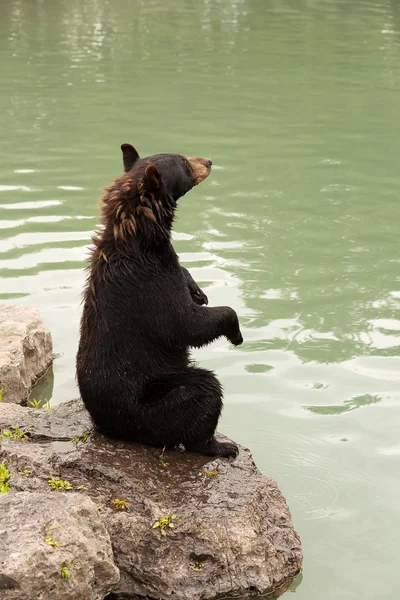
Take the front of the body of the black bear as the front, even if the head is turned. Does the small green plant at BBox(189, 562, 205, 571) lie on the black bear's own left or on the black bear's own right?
on the black bear's own right

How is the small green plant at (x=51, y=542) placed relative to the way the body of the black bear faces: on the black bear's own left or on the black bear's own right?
on the black bear's own right

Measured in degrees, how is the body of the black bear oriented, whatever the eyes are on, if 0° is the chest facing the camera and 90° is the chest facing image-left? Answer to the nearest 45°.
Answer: approximately 270°

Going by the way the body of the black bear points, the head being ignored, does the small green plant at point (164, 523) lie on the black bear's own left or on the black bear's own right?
on the black bear's own right
